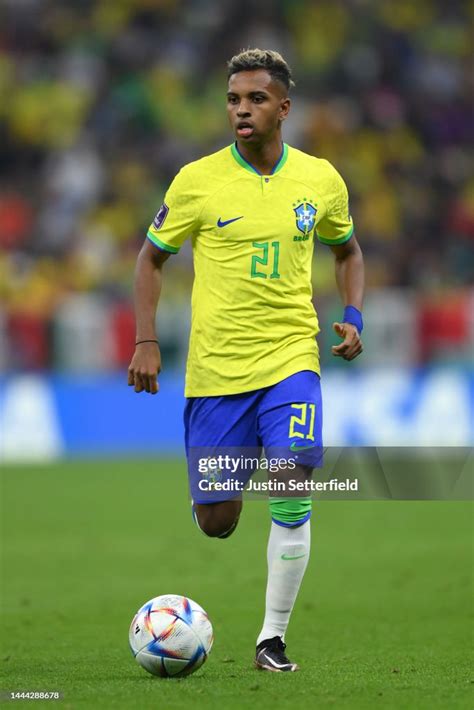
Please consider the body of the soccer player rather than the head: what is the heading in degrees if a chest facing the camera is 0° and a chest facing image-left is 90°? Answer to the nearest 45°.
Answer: approximately 0°
